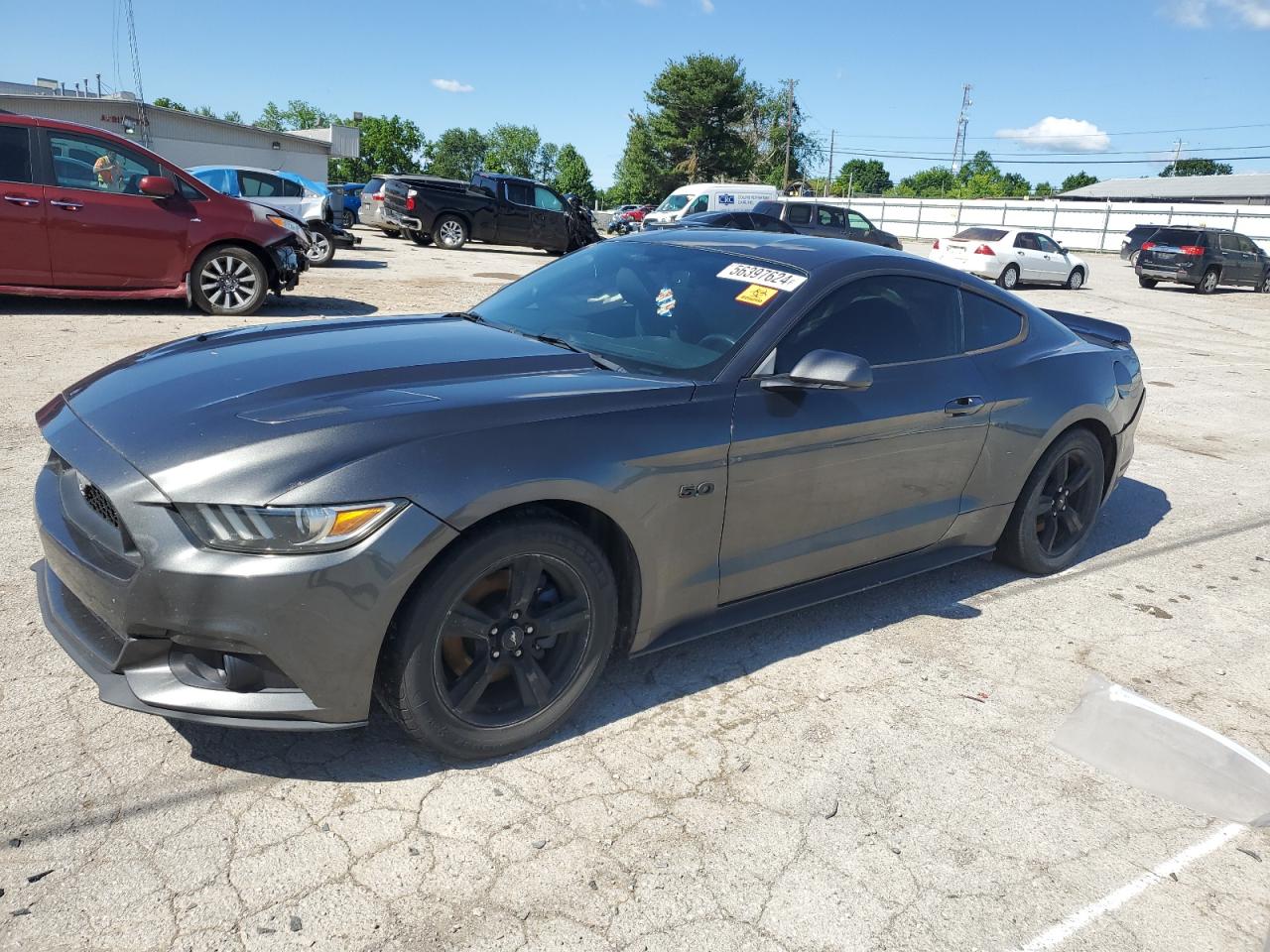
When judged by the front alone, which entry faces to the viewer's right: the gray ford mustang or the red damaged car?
the red damaged car

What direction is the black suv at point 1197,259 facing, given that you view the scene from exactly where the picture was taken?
facing away from the viewer and to the right of the viewer

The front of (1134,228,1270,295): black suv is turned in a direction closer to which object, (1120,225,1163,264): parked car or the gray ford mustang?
the parked car

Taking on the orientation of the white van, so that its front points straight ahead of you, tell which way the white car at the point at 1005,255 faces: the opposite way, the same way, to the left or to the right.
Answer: the opposite way

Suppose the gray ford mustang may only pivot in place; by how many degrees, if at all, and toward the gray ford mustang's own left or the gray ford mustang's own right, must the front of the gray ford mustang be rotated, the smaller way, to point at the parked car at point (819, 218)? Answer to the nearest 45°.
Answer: approximately 135° to the gray ford mustang's own right

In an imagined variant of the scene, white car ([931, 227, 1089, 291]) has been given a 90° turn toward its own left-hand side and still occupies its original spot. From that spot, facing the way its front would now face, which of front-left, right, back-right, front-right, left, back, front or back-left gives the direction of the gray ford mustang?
back-left

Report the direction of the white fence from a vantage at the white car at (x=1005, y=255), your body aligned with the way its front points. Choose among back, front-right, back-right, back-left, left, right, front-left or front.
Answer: front-left

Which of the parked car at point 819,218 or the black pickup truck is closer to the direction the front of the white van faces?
the black pickup truck

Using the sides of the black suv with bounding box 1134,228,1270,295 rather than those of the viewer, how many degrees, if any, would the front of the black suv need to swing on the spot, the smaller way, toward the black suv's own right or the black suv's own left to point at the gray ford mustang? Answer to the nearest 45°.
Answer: approximately 135° to the black suv's own right

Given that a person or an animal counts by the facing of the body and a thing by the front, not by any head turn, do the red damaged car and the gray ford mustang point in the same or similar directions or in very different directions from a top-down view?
very different directions

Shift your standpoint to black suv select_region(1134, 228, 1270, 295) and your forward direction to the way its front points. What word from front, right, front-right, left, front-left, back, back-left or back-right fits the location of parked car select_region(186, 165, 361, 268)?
back

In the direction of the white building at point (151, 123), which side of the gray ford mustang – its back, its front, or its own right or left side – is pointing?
right

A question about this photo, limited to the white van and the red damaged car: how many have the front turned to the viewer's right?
1

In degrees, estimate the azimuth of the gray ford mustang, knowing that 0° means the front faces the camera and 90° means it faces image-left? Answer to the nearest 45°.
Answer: approximately 45°

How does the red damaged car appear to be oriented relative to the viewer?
to the viewer's right

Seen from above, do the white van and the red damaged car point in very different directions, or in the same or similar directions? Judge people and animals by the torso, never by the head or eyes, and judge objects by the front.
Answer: very different directions
